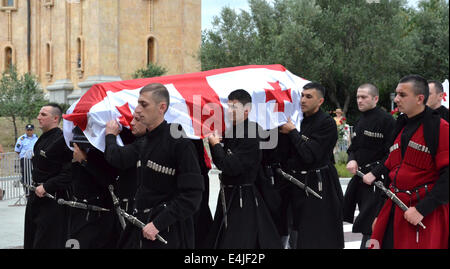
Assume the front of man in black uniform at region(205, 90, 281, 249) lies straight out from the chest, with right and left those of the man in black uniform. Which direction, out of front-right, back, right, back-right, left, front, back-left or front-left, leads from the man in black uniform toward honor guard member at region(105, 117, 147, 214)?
front-right

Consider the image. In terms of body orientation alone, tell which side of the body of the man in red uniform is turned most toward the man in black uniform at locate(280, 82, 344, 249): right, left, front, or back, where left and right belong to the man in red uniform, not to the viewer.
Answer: right

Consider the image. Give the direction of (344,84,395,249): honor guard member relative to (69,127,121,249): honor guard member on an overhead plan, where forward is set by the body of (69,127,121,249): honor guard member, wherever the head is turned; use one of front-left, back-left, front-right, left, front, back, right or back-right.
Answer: back

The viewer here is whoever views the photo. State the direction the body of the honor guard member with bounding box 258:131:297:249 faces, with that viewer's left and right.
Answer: facing to the left of the viewer

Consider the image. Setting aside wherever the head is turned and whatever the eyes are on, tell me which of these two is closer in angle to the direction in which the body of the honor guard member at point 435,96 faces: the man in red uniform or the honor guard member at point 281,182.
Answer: the honor guard member

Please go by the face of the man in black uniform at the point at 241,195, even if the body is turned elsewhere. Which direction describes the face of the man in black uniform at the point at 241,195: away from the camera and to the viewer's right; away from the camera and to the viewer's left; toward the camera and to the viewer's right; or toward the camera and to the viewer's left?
toward the camera and to the viewer's left

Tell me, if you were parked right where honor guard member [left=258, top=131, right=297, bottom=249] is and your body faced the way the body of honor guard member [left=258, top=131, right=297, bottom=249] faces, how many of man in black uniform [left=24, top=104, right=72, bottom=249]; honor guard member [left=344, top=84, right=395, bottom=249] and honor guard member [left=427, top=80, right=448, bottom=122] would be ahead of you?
1

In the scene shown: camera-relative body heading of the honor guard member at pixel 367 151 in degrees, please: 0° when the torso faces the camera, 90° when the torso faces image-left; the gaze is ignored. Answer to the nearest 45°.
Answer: approximately 45°

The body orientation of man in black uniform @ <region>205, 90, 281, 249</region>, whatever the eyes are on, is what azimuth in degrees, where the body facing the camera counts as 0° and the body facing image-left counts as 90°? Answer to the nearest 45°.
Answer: approximately 45°
